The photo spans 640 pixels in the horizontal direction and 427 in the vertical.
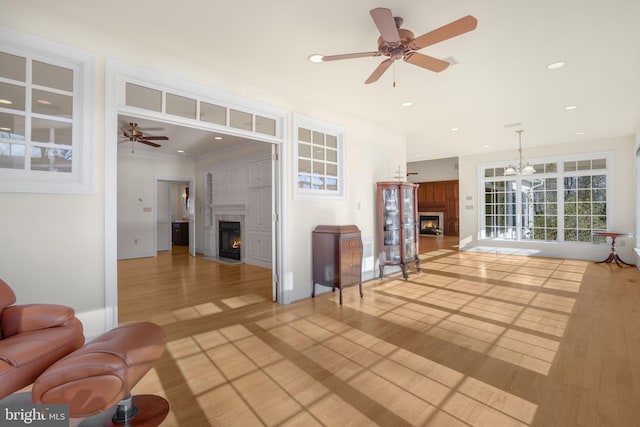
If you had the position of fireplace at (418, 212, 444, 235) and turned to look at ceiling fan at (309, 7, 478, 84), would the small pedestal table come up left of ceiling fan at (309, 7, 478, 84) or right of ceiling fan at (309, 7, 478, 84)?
left

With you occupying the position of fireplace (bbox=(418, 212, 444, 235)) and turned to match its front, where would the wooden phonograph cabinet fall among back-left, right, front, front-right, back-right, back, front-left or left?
front

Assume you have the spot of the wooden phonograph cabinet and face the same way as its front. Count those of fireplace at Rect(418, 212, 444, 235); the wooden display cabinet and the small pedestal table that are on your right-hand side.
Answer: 0

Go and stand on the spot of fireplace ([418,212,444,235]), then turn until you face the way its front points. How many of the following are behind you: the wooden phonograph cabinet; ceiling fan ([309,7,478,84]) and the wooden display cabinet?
0

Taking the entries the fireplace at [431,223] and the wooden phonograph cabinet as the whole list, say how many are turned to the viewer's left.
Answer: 0

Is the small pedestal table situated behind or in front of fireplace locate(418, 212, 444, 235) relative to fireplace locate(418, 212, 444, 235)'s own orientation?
in front

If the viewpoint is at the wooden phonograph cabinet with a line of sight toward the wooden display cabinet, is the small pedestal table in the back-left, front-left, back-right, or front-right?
front-right

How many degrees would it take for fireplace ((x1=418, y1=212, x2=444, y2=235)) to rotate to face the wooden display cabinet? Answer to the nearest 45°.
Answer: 0° — it already faces it

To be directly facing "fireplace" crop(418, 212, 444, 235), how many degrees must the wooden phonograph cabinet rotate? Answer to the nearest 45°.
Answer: approximately 90° to its left

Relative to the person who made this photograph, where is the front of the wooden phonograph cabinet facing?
facing the viewer and to the right of the viewer

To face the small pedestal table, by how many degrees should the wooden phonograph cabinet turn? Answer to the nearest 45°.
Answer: approximately 90° to its left

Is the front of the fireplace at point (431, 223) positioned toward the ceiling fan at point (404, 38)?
yes

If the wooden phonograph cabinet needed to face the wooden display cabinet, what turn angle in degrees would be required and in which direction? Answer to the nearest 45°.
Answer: approximately 90° to its left

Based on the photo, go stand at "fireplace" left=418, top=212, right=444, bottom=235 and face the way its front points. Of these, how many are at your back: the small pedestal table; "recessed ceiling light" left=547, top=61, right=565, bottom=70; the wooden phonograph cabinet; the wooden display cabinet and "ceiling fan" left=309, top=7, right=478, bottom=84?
0

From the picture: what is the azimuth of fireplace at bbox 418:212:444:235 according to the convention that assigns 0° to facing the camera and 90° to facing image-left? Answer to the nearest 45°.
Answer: approximately 0°

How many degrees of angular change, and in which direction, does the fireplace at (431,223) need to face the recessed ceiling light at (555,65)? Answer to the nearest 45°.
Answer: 0° — it already faces it
